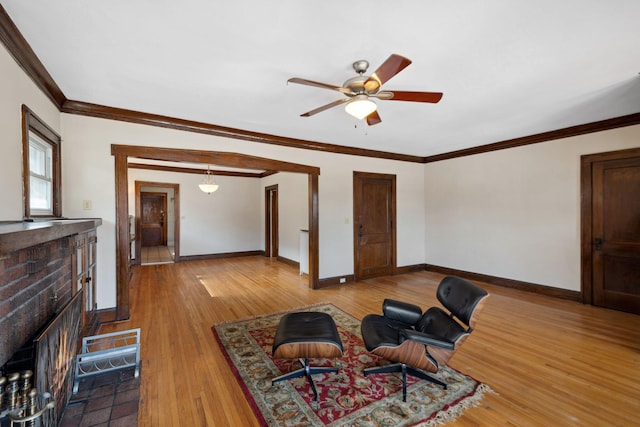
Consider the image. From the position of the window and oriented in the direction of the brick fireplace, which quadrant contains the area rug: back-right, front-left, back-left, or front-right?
front-left

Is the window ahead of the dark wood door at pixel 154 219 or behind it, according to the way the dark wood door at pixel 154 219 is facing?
ahead

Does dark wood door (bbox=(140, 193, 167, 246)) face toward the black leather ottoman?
yes

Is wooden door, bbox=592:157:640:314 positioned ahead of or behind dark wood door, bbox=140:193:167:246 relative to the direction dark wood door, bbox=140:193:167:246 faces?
ahead

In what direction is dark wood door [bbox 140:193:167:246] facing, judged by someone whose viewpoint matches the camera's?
facing the viewer

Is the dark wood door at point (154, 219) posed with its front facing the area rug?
yes

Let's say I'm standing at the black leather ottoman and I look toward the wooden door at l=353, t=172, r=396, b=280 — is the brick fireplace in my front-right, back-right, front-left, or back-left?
back-left

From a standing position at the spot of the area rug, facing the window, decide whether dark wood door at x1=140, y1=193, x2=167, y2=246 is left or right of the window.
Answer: right

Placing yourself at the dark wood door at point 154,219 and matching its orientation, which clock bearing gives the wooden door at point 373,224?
The wooden door is roughly at 11 o'clock from the dark wood door.

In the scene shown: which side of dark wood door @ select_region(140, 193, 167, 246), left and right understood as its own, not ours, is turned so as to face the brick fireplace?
front
